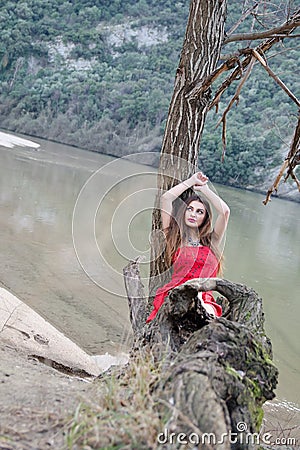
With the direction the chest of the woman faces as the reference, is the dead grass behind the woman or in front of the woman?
in front

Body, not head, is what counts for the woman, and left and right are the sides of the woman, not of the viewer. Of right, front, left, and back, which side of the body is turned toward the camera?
front

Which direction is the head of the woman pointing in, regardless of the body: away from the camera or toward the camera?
toward the camera
